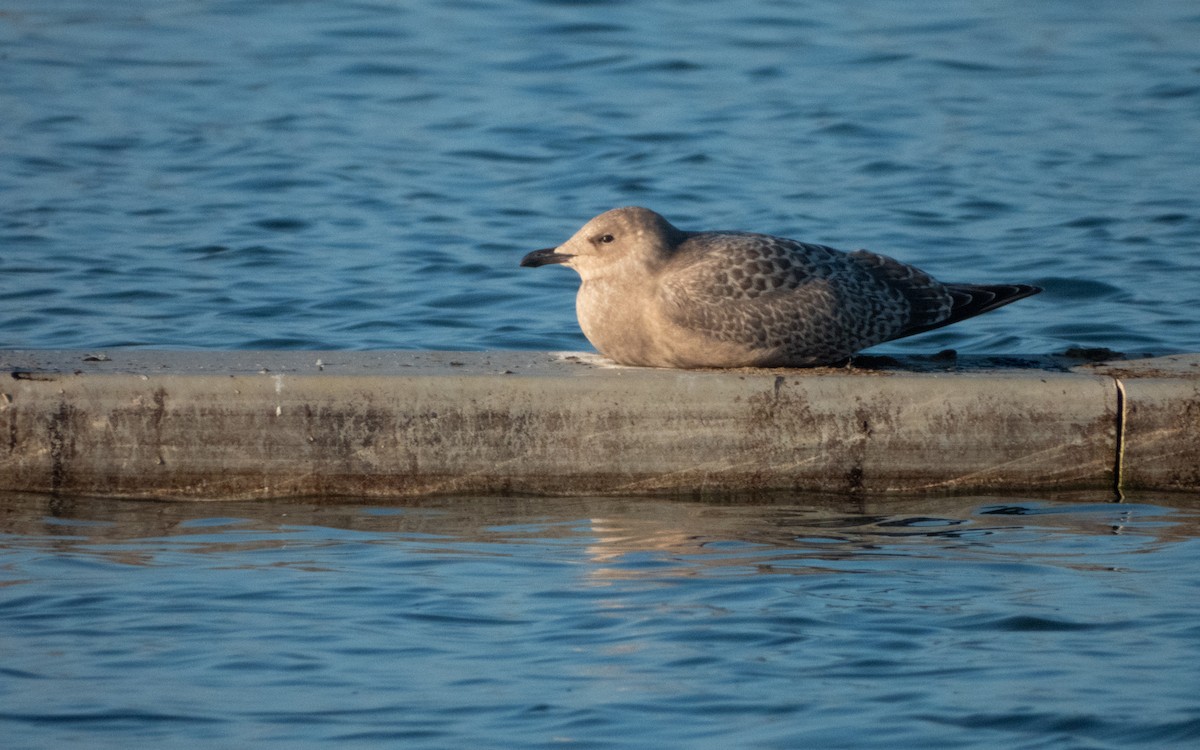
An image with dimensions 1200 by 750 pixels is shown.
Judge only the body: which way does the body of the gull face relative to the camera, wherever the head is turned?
to the viewer's left
